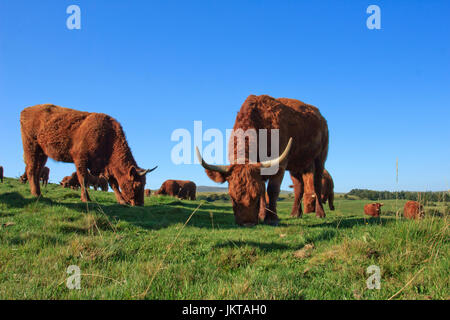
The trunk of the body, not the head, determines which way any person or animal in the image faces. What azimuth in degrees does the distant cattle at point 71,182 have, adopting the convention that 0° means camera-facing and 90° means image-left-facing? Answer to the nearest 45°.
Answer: approximately 90°

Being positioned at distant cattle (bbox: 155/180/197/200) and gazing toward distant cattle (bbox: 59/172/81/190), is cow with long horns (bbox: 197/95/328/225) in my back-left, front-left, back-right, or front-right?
back-left

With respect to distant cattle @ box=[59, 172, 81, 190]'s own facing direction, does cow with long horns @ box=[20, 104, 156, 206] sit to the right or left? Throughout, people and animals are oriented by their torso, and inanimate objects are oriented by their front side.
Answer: on its left

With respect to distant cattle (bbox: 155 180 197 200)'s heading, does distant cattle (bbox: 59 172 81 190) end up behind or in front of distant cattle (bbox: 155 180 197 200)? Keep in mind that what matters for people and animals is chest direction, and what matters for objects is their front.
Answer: in front

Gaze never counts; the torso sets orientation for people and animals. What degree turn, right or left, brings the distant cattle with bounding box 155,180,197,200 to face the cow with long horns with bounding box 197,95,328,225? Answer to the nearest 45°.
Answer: approximately 90° to its left

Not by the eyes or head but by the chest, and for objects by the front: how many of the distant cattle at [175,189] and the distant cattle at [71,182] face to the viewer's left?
2

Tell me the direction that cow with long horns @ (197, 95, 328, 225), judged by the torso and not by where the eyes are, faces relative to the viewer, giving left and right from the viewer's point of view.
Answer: facing the viewer and to the left of the viewer

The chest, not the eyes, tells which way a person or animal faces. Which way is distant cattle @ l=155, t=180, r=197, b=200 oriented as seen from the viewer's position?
to the viewer's left

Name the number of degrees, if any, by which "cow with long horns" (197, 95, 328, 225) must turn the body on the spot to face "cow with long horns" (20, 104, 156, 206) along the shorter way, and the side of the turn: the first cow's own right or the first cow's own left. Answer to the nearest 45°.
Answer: approximately 90° to the first cow's own right
